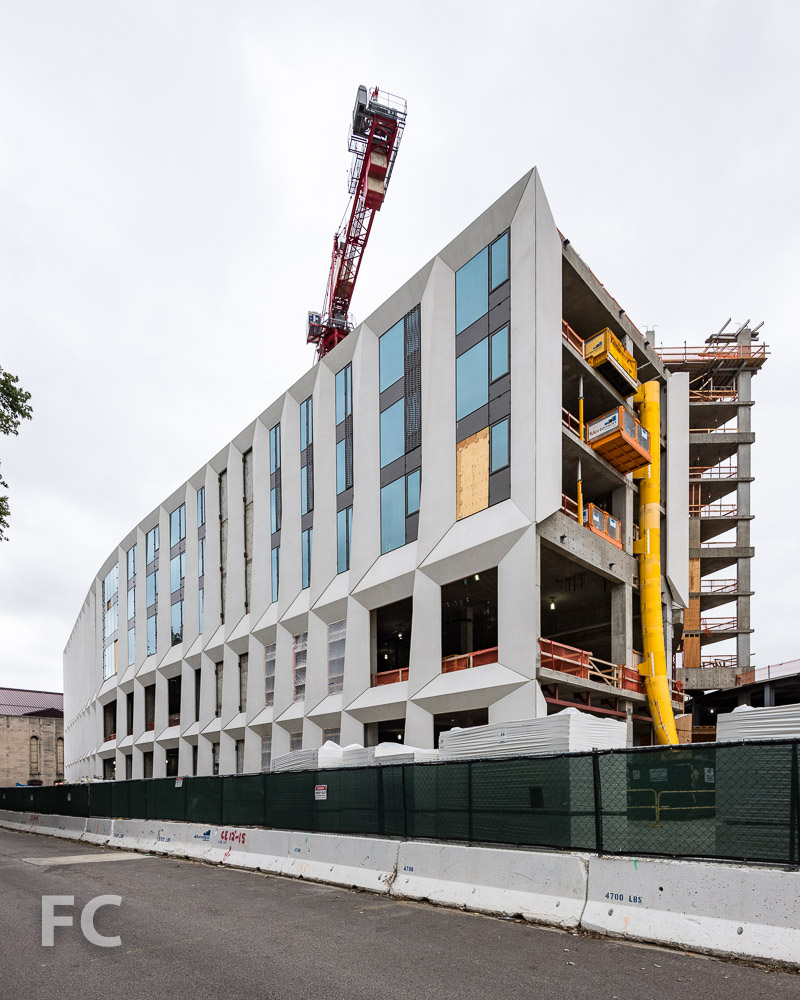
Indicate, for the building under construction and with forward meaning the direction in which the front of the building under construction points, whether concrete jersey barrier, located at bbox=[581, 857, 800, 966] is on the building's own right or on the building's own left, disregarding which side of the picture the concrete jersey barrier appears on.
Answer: on the building's own left

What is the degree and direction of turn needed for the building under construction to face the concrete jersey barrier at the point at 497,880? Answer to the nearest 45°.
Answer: approximately 45° to its left

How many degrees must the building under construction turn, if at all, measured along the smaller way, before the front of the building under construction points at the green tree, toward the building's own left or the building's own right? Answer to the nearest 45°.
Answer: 0° — it already faces it

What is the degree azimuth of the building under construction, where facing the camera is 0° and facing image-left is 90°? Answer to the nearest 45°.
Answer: approximately 45°
